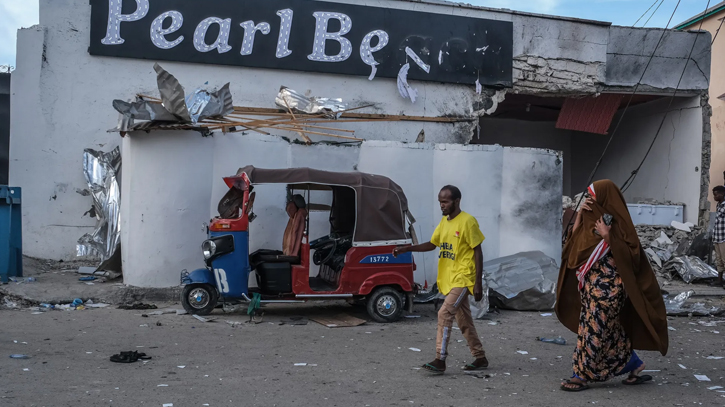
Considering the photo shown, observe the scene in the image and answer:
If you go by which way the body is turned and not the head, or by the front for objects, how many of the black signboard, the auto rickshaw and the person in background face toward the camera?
1

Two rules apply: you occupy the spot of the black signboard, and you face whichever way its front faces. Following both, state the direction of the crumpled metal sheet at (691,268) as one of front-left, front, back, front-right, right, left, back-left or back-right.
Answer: left

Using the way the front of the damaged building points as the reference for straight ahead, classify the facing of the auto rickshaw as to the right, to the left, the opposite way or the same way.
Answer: to the right

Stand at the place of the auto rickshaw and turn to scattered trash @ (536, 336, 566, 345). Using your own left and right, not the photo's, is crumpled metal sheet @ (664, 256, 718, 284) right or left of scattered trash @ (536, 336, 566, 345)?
left

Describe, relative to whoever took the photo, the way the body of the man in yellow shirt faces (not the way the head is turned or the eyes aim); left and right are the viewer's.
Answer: facing the viewer and to the left of the viewer

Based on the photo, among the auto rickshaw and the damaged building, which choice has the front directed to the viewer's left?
the auto rickshaw

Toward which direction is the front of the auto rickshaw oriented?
to the viewer's left

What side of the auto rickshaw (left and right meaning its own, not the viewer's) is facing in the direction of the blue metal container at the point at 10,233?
front

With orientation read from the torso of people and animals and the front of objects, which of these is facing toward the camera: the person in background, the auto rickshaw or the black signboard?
the black signboard

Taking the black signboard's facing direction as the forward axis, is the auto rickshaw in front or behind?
in front

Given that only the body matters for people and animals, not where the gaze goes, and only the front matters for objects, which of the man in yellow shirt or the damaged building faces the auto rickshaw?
the damaged building
